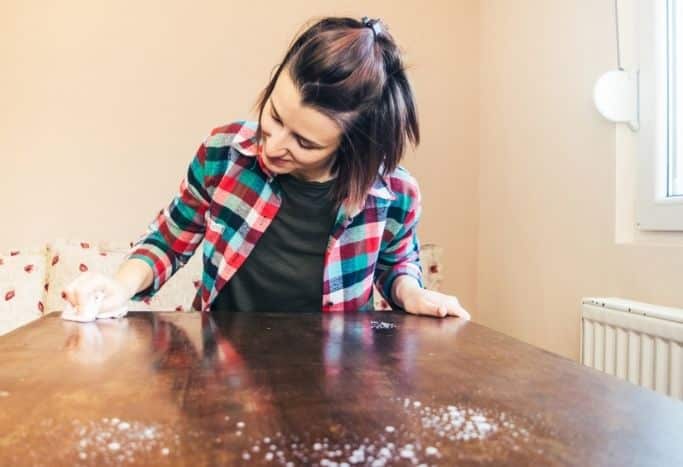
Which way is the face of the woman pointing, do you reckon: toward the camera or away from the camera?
toward the camera

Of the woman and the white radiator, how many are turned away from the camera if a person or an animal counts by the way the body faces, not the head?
0

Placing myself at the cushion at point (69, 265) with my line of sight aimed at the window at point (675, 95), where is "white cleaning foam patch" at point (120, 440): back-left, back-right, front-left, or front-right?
front-right

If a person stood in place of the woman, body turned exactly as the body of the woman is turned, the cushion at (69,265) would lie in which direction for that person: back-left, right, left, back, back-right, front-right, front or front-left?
back-right

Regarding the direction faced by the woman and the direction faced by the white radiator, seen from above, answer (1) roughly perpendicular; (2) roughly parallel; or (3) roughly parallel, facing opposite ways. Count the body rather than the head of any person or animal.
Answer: roughly perpendicular

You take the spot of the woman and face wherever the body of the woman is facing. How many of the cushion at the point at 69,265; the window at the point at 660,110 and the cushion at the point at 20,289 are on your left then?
1

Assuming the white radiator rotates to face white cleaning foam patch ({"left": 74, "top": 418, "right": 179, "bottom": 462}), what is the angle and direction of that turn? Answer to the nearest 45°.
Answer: approximately 45° to its left

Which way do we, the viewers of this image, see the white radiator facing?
facing the viewer and to the left of the viewer

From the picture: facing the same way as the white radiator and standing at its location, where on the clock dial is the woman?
The woman is roughly at 12 o'clock from the white radiator.

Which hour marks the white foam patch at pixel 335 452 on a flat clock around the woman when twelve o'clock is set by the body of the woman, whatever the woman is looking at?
The white foam patch is roughly at 12 o'clock from the woman.

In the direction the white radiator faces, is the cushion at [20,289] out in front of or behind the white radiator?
in front

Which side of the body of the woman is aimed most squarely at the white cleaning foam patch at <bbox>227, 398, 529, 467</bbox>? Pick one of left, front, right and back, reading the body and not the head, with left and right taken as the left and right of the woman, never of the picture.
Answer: front

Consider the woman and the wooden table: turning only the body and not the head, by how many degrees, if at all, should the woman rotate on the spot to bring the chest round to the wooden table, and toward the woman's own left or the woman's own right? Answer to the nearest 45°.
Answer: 0° — they already face it

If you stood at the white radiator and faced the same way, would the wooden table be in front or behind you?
in front

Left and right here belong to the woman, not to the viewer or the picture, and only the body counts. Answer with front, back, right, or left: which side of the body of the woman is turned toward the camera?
front

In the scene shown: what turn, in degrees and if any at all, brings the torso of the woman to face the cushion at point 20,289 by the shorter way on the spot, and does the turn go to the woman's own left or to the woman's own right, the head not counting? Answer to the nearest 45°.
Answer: approximately 135° to the woman's own right

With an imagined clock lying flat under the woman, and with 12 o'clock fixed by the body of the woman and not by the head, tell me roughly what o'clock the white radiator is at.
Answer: The white radiator is roughly at 9 o'clock from the woman.
